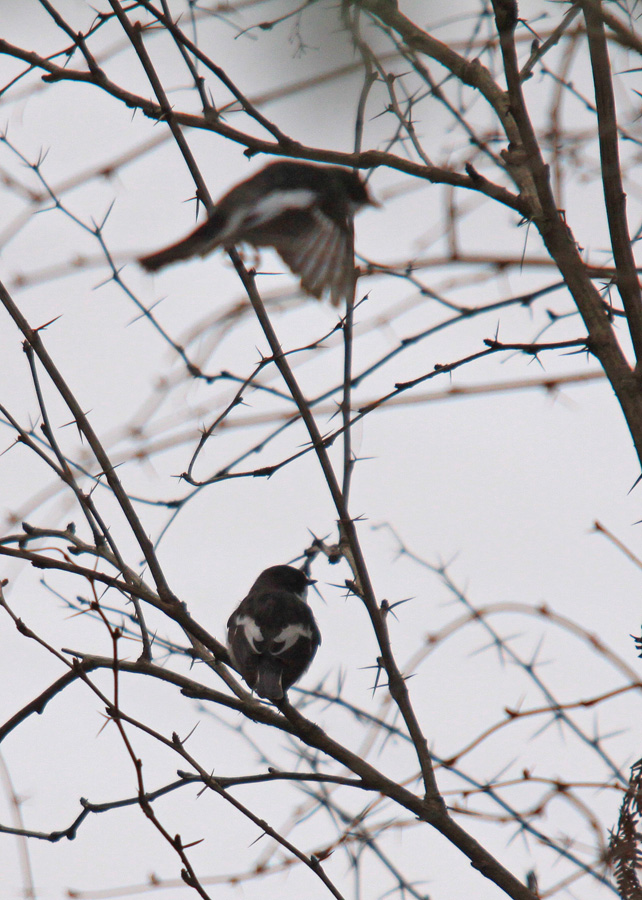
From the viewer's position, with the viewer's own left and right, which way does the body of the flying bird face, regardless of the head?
facing to the right of the viewer

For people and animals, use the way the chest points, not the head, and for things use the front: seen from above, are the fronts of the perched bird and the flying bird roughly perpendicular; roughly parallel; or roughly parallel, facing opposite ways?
roughly perpendicular

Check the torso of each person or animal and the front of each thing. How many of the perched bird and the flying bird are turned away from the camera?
1

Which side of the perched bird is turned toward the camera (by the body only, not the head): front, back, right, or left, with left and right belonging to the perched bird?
back

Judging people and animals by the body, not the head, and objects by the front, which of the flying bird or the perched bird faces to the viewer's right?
the flying bird
